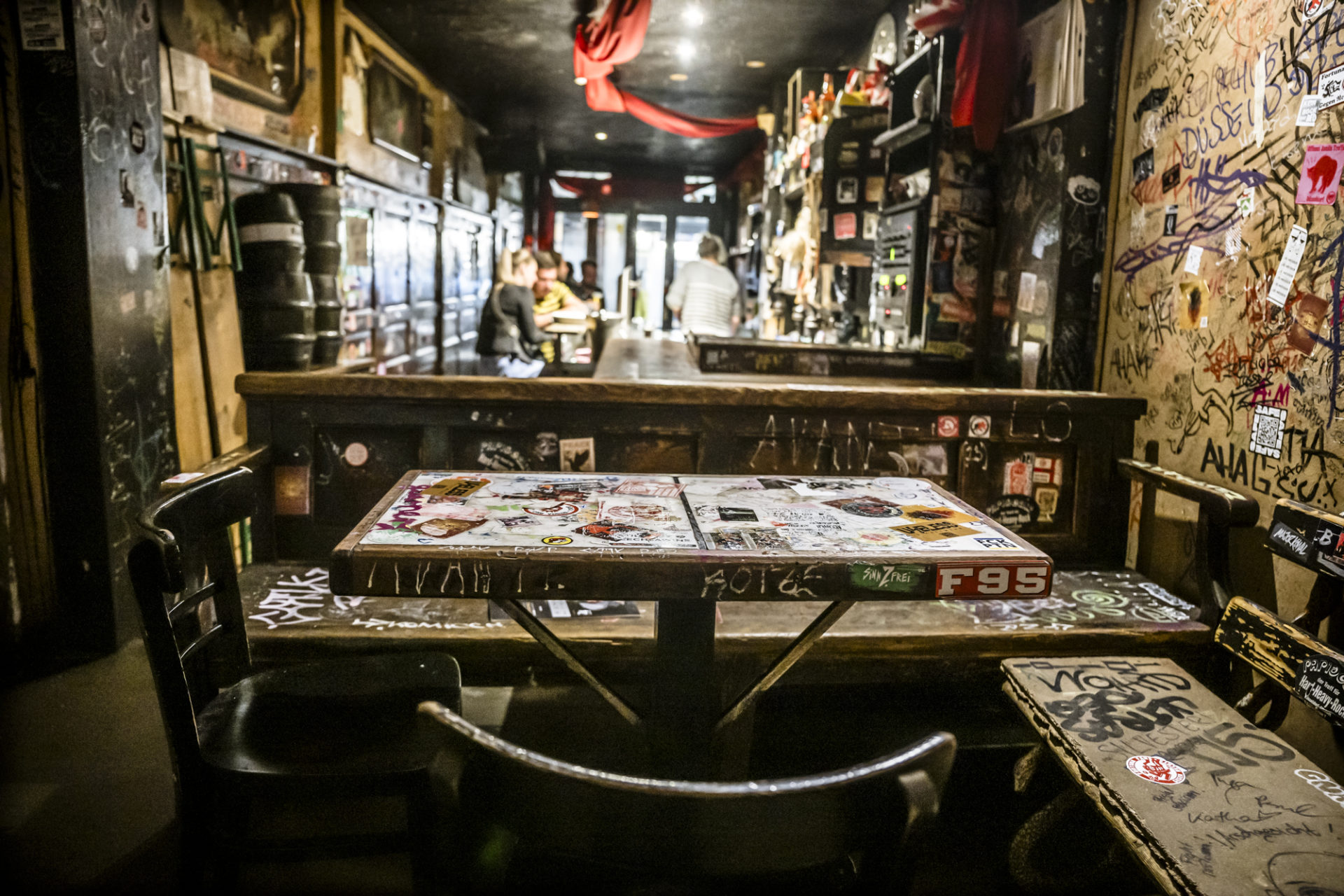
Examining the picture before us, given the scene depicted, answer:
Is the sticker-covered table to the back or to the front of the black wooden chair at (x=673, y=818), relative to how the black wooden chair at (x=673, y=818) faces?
to the front

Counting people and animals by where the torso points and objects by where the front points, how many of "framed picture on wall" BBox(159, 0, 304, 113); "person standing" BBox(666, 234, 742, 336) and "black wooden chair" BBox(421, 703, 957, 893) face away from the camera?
2

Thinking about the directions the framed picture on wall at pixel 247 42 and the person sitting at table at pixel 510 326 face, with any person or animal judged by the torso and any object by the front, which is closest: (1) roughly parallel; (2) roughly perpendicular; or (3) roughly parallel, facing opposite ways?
roughly parallel

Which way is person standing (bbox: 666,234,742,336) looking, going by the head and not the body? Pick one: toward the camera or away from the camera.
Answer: away from the camera

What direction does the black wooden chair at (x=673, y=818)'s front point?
away from the camera

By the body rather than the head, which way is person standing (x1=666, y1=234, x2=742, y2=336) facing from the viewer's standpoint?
away from the camera

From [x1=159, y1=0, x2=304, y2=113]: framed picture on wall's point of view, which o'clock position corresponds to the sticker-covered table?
The sticker-covered table is roughly at 1 o'clock from the framed picture on wall.

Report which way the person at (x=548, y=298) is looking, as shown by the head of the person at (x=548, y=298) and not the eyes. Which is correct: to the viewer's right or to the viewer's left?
to the viewer's left

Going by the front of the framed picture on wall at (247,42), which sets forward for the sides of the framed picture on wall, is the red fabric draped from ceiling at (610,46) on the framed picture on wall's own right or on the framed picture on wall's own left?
on the framed picture on wall's own left

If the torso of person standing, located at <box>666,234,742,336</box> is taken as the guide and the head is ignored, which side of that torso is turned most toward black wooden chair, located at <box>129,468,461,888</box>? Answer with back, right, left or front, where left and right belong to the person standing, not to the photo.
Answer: back

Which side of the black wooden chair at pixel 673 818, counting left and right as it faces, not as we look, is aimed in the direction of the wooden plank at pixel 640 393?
front

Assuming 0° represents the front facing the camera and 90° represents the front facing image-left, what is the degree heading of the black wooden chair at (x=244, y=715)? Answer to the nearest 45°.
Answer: approximately 270°

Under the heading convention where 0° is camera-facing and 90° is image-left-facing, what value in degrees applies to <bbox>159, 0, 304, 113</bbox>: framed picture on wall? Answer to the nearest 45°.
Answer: approximately 315°

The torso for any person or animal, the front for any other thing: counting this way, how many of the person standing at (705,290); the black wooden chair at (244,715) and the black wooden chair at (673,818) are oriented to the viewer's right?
1

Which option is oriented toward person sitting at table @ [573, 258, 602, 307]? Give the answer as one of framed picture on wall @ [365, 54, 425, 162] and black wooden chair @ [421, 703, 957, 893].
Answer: the black wooden chair

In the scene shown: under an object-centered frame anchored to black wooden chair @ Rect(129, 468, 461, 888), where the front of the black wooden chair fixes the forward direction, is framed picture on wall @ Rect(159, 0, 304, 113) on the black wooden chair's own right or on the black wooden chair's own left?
on the black wooden chair's own left

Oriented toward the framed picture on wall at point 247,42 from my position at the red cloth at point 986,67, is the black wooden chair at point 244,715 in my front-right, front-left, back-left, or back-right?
front-left

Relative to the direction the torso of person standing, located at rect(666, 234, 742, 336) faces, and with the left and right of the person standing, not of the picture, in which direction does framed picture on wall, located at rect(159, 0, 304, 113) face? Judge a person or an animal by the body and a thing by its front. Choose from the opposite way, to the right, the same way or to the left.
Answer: to the right
